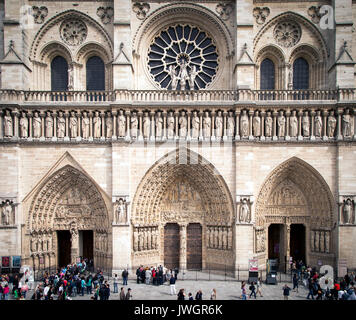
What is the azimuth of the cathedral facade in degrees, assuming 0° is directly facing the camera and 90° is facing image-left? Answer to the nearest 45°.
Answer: approximately 0°
